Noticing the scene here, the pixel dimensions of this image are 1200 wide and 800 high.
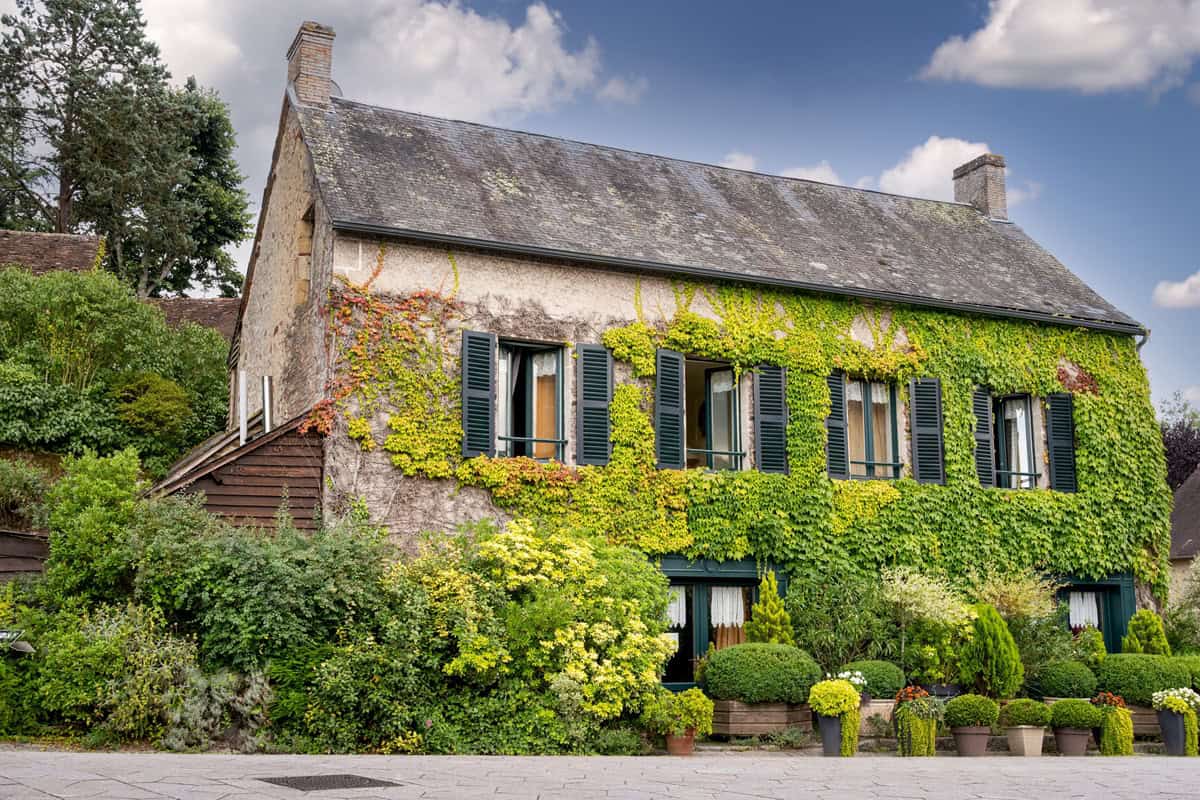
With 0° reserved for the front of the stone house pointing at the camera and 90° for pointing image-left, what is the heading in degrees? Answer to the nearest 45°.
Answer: approximately 315°

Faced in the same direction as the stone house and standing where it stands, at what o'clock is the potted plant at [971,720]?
The potted plant is roughly at 12 o'clock from the stone house.

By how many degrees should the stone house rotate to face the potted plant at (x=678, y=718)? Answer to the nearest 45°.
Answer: approximately 45° to its right

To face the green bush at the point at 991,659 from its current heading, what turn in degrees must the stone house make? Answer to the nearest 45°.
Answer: approximately 45° to its left

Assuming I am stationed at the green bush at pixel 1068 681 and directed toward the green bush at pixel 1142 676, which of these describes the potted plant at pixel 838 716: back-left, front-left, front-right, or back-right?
back-right
